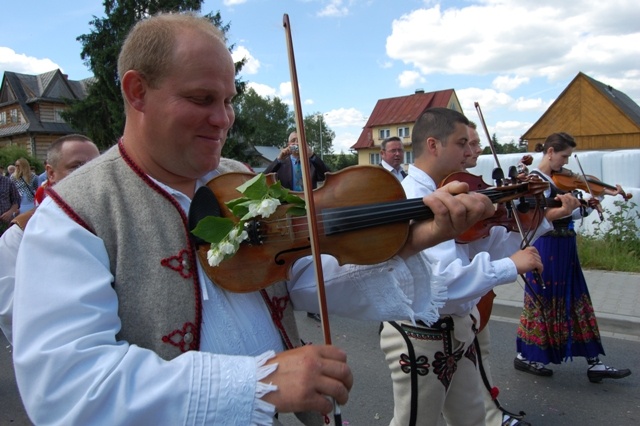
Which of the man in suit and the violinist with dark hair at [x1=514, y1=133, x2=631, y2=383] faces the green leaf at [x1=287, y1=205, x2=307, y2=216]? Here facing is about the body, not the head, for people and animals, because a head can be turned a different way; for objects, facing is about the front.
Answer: the man in suit

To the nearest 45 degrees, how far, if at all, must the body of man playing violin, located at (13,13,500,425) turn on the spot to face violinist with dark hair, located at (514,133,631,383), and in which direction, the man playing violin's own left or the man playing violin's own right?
approximately 90° to the man playing violin's own left

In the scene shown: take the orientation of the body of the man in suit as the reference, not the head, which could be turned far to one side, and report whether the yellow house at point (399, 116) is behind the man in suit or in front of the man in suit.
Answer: behind

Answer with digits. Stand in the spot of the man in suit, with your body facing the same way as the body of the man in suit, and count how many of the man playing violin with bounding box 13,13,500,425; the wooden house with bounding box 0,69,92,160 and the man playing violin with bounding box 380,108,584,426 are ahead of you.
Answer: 2

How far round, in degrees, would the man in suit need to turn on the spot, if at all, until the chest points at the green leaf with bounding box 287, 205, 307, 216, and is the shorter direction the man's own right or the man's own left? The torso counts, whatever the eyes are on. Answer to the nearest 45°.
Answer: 0° — they already face it

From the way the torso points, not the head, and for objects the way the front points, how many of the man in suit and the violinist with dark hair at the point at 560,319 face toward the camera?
1

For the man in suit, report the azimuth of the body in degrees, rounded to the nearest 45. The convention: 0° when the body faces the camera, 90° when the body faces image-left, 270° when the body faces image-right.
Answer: approximately 0°

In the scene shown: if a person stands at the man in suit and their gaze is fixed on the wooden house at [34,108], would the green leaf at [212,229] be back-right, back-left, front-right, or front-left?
back-left

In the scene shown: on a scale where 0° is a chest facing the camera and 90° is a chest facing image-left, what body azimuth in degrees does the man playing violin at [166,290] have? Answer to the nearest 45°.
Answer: approximately 315°
